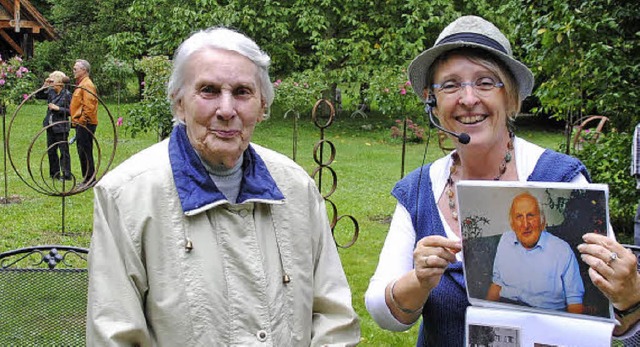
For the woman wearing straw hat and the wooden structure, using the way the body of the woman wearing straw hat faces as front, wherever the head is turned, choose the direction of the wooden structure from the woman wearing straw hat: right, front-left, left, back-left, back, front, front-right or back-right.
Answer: back-right

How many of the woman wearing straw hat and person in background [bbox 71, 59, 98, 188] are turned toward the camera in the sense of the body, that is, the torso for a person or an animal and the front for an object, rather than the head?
1

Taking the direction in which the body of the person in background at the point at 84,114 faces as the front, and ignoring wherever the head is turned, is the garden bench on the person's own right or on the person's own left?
on the person's own left

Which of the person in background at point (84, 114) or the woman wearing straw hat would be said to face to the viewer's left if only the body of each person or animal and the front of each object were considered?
the person in background

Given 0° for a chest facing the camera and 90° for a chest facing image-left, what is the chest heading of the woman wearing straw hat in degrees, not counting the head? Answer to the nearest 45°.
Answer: approximately 0°

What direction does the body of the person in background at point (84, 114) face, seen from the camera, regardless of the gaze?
to the viewer's left

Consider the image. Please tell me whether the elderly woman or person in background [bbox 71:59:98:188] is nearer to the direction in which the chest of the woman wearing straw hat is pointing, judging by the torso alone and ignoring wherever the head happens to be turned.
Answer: the elderly woman

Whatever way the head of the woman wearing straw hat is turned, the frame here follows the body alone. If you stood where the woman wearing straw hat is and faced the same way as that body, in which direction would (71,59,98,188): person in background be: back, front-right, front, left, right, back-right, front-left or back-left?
back-right

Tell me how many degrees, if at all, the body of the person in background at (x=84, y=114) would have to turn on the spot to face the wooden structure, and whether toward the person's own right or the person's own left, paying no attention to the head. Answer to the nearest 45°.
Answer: approximately 90° to the person's own right

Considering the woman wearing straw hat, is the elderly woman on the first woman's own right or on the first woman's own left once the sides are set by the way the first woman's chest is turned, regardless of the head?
on the first woman's own right

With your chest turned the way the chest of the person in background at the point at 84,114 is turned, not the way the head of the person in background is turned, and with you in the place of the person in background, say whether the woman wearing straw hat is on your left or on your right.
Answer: on your left
